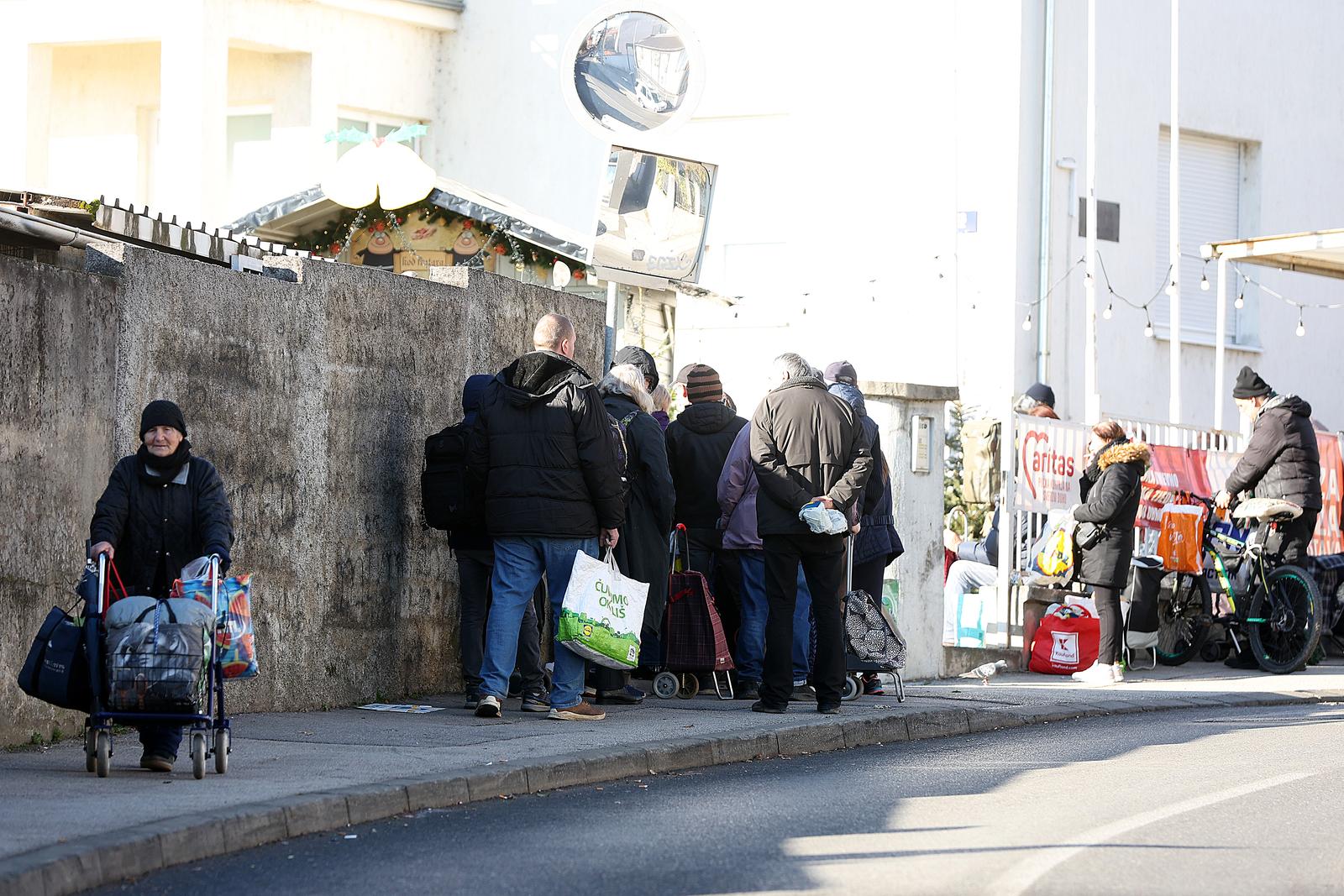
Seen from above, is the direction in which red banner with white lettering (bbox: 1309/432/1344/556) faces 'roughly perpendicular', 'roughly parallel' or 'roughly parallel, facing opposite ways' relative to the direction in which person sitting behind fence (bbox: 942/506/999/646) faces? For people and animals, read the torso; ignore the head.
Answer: roughly perpendicular

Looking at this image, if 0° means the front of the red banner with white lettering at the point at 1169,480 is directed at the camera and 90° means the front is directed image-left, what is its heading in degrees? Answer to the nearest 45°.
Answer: approximately 0°

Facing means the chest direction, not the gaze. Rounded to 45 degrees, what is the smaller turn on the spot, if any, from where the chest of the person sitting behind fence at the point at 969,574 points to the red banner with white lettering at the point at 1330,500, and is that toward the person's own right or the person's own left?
approximately 135° to the person's own right

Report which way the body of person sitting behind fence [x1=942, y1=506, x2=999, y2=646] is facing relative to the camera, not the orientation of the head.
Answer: to the viewer's left

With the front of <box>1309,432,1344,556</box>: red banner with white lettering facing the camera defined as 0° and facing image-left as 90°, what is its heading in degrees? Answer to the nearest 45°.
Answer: approximately 0°

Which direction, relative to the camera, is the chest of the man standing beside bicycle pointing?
to the viewer's left

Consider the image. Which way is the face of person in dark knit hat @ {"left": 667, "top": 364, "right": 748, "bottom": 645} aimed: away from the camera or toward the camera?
away from the camera
